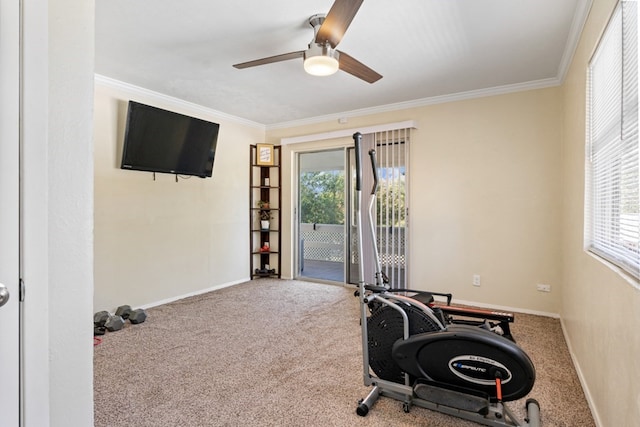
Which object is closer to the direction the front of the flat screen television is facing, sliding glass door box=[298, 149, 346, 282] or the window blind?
the window blind

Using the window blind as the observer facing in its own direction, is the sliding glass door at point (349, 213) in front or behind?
in front

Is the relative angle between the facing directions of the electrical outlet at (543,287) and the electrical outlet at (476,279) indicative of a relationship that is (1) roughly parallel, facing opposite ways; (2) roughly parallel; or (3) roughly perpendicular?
roughly parallel

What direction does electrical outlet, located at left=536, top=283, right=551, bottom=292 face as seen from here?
toward the camera

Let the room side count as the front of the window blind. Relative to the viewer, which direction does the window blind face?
to the viewer's left

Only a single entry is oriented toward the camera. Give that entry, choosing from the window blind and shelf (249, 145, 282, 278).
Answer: the shelf

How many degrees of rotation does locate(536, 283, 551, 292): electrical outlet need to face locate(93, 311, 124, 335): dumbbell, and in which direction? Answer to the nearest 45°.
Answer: approximately 45° to its right

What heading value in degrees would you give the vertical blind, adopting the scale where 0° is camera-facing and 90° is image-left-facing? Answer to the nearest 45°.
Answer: approximately 0°

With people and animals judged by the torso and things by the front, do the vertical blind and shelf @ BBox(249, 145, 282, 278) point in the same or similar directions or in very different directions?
same or similar directions

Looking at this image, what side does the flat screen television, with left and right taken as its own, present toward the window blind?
front

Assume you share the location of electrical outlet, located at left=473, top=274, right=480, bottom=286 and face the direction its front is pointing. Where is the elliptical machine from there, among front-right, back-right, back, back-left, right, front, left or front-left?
front

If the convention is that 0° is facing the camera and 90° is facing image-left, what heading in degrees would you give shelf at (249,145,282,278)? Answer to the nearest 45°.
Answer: approximately 0°

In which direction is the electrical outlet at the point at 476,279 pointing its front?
toward the camera

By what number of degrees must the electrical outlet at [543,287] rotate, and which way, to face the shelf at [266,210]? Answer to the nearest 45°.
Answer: approximately 90° to its right
